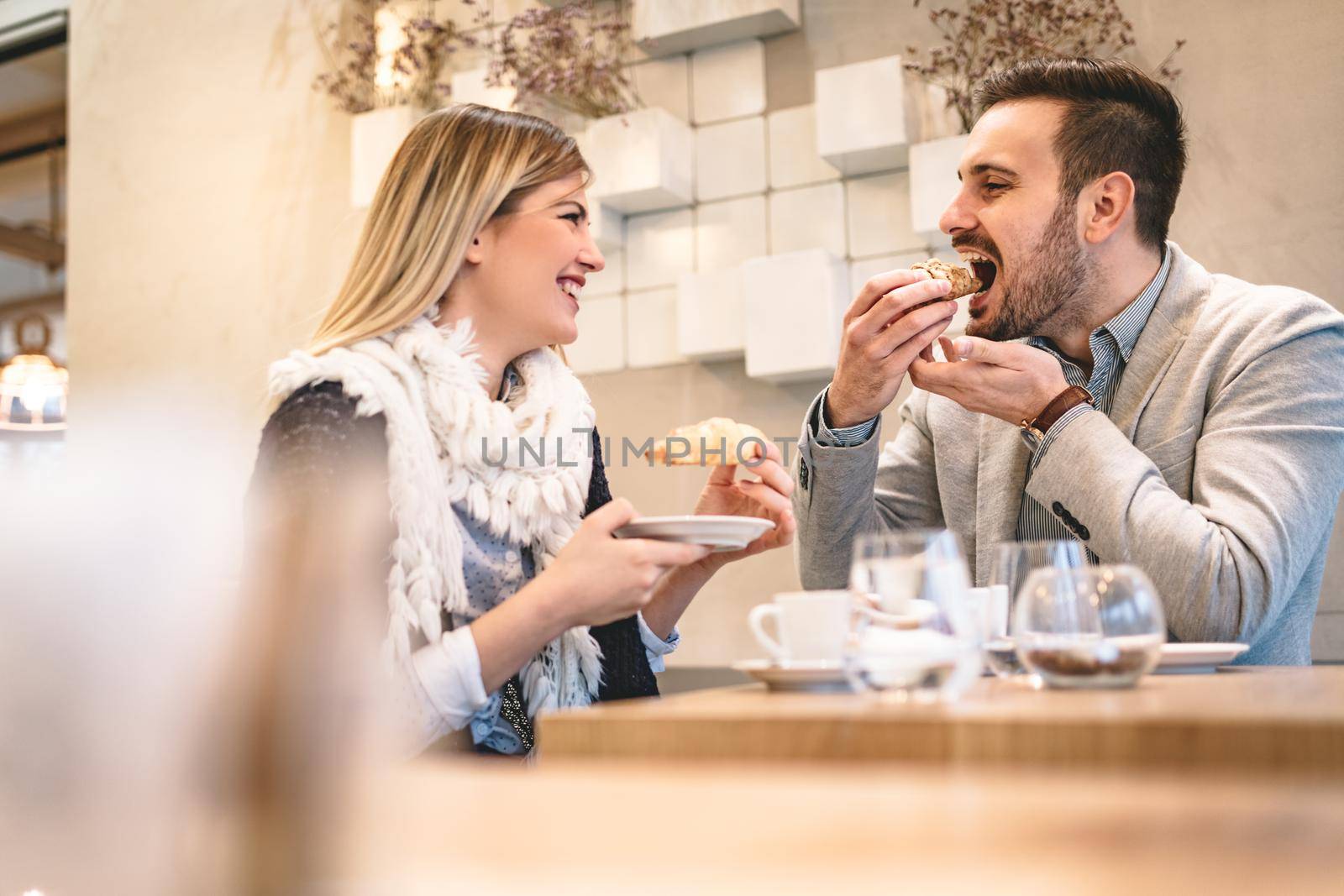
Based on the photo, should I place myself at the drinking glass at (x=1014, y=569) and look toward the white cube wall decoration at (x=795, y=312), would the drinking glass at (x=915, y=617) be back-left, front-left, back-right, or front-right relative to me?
back-left

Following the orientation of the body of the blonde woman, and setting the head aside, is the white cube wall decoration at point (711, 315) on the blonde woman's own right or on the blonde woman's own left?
on the blonde woman's own left

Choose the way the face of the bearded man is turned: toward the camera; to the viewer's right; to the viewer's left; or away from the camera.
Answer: to the viewer's left

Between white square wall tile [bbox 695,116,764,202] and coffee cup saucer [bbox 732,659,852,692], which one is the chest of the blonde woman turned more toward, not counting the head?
the coffee cup saucer

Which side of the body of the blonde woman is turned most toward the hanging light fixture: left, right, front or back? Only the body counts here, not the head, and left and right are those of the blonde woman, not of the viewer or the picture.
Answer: back

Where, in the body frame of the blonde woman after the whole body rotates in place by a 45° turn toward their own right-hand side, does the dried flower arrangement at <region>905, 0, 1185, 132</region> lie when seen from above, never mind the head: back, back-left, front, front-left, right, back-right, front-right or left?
back-left

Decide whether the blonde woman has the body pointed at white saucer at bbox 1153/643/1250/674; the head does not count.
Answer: yes

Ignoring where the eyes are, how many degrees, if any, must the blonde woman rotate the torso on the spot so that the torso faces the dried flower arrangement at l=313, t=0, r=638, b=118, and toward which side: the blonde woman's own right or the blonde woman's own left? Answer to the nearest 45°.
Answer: approximately 135° to the blonde woman's own left

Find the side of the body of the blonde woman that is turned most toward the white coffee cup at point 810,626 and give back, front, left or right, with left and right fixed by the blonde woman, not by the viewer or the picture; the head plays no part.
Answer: front

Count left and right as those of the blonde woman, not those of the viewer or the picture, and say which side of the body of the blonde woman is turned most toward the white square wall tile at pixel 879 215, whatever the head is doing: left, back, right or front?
left

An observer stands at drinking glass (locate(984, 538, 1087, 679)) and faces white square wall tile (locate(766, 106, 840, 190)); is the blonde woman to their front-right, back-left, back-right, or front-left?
front-left

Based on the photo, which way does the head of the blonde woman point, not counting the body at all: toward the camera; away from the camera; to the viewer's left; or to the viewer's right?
to the viewer's right
